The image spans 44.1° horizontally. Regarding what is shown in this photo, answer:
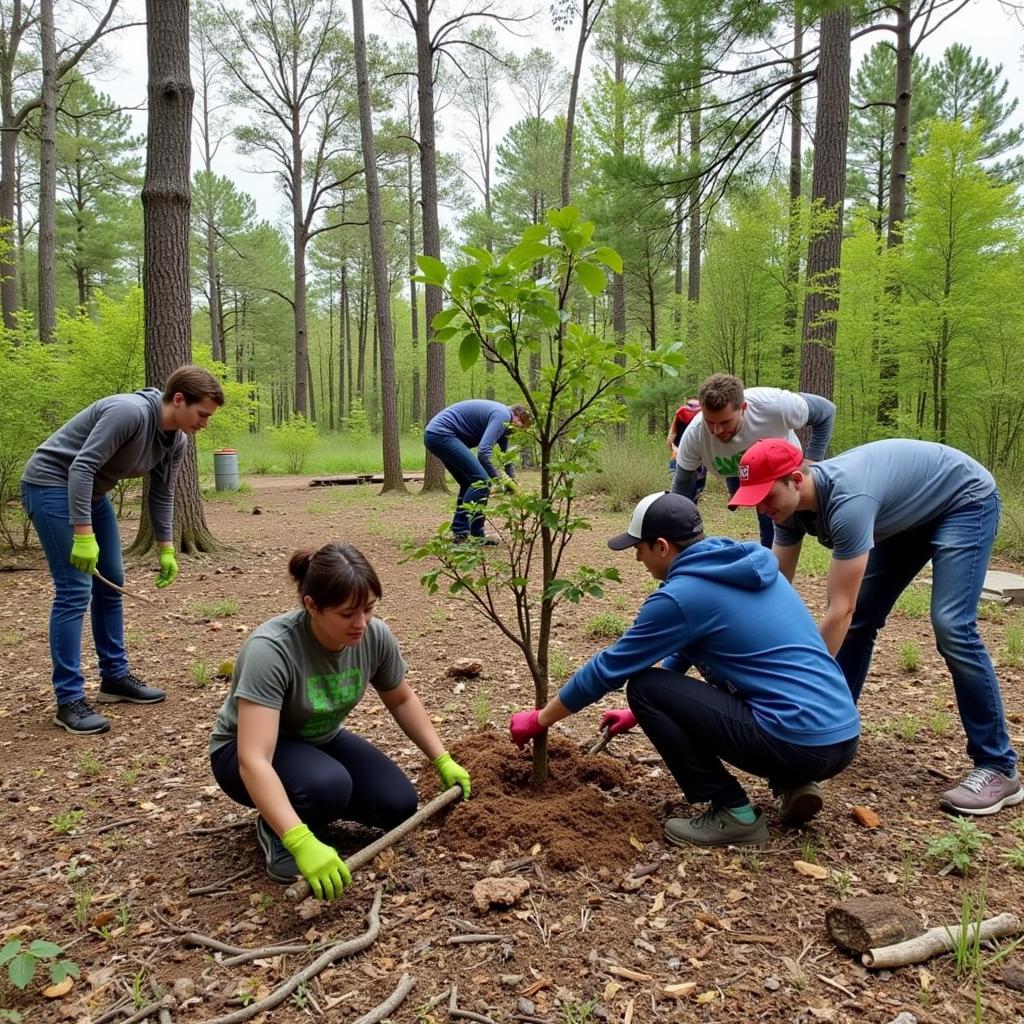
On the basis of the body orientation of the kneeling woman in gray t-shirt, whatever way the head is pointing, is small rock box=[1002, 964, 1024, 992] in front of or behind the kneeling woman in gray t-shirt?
in front

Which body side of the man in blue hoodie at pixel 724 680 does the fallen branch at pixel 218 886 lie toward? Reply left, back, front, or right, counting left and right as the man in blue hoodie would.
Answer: front

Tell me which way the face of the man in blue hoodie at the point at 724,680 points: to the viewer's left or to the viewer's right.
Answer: to the viewer's left

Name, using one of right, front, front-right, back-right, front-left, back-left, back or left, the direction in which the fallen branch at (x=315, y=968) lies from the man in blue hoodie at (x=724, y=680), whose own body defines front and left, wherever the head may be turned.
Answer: front-left

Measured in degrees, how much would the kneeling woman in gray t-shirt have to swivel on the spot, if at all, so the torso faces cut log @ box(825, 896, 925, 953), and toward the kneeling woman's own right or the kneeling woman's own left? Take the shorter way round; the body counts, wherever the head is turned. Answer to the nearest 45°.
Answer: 0° — they already face it

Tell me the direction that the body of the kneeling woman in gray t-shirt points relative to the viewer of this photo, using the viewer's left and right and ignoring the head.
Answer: facing the viewer and to the right of the viewer

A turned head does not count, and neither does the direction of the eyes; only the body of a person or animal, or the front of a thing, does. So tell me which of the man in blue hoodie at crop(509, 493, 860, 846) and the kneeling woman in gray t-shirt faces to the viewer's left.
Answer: the man in blue hoodie

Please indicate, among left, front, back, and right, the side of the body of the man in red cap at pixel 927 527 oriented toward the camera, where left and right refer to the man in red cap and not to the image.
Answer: left

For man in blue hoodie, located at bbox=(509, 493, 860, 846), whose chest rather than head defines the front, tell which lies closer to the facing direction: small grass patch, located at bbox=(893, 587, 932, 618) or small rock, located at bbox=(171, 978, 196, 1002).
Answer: the small rock

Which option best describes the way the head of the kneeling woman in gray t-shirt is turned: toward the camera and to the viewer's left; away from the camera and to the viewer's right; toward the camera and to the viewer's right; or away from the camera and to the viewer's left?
toward the camera and to the viewer's right

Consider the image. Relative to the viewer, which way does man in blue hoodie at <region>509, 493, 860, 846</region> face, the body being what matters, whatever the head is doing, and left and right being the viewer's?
facing to the left of the viewer

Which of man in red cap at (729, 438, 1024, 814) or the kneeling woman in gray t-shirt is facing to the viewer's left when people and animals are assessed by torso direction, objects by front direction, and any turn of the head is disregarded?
the man in red cap

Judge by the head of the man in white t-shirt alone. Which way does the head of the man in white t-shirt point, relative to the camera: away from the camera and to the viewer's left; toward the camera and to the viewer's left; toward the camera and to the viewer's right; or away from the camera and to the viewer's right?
toward the camera and to the viewer's left
